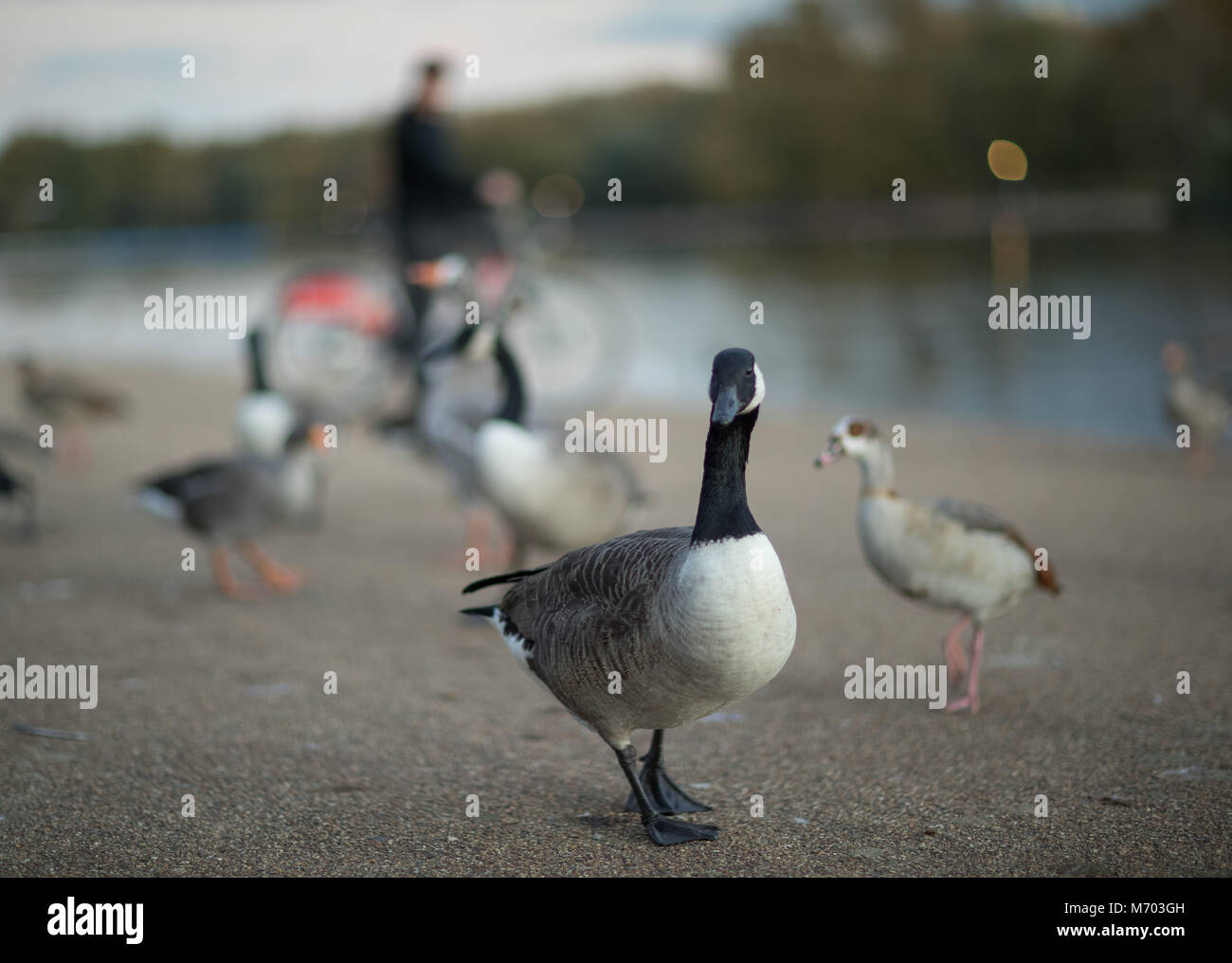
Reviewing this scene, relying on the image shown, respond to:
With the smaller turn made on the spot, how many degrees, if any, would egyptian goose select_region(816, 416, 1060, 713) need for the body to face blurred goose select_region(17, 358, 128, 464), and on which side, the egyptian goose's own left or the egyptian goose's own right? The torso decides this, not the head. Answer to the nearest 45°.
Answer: approximately 45° to the egyptian goose's own right

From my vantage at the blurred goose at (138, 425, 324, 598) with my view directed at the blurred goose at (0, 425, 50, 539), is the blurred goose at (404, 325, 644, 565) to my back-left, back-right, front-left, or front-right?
back-right

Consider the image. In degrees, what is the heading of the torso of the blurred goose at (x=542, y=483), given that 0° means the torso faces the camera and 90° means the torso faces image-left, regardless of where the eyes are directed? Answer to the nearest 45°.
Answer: approximately 90°

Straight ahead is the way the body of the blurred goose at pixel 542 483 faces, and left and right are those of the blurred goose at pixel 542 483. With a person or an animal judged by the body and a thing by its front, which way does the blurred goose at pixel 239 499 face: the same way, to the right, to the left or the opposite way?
the opposite way

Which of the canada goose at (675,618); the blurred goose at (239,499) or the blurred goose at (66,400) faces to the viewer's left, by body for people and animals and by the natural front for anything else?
the blurred goose at (66,400)

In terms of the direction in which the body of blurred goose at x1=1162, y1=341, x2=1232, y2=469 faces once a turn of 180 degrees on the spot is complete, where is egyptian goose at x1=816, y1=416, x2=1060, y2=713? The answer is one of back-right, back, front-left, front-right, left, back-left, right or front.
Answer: back-right

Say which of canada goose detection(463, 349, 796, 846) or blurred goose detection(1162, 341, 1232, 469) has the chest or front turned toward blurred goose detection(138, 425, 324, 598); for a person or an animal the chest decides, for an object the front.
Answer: blurred goose detection(1162, 341, 1232, 469)

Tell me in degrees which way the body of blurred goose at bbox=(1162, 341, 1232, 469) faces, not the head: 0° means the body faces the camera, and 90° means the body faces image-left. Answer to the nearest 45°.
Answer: approximately 45°

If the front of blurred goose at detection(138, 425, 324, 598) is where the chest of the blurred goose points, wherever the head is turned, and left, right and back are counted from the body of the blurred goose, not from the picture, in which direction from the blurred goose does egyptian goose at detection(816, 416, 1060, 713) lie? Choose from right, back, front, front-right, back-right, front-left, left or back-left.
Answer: front-right

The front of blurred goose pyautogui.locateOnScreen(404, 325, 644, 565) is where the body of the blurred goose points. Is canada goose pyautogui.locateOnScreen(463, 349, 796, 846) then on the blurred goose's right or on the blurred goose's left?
on the blurred goose's left

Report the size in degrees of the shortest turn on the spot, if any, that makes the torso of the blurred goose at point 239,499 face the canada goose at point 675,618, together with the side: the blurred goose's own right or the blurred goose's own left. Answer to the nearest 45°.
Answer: approximately 90° to the blurred goose's own right

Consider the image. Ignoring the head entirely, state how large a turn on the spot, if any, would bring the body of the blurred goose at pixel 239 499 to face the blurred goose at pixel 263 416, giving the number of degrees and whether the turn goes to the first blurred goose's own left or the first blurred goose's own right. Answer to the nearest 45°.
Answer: approximately 90° to the first blurred goose's own left
